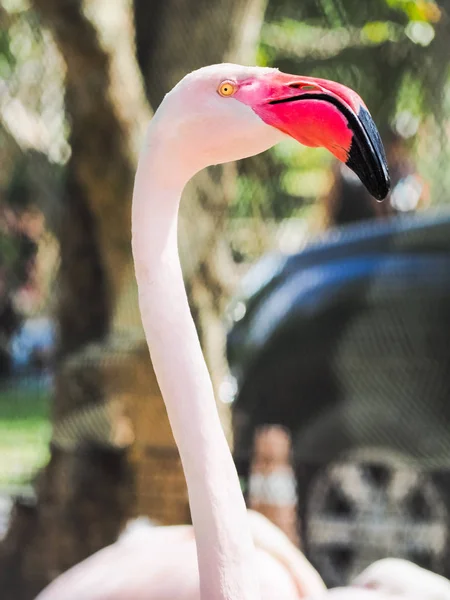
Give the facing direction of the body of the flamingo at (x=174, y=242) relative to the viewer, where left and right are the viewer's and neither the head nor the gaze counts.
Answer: facing the viewer and to the right of the viewer

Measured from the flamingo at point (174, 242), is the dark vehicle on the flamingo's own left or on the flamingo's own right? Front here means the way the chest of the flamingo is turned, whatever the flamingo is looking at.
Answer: on the flamingo's own left

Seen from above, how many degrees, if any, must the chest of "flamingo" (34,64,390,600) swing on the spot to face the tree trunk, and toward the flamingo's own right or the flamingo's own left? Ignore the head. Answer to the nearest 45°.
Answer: approximately 135° to the flamingo's own left
